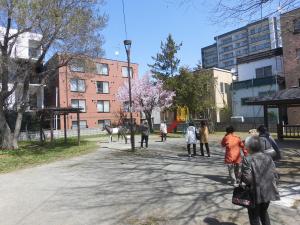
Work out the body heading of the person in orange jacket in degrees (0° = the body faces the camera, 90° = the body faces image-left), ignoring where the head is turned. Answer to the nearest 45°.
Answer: approximately 180°

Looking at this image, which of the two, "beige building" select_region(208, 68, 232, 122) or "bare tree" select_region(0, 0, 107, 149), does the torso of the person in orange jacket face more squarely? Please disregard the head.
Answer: the beige building

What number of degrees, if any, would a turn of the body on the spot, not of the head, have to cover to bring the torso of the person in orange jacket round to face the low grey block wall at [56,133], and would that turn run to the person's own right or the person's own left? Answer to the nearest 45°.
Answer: approximately 45° to the person's own left

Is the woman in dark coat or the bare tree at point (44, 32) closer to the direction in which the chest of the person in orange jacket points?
the bare tree

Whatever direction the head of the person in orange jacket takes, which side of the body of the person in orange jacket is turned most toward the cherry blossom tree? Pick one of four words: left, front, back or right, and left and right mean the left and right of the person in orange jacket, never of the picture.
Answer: front

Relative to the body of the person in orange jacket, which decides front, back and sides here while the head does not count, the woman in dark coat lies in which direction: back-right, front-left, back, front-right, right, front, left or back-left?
back

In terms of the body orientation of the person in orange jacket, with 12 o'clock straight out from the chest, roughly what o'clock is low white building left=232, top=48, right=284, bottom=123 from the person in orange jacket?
The low white building is roughly at 12 o'clock from the person in orange jacket.

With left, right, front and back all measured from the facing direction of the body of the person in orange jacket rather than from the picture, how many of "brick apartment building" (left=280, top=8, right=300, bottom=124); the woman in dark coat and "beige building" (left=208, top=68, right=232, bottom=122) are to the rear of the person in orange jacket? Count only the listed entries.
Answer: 1

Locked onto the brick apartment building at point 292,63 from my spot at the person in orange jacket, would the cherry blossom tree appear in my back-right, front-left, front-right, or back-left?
front-left

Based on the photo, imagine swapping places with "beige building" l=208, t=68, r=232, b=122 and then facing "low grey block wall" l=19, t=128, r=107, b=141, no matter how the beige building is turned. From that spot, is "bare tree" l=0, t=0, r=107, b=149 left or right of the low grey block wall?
left

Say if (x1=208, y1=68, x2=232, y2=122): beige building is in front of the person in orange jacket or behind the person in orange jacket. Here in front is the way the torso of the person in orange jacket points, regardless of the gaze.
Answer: in front
